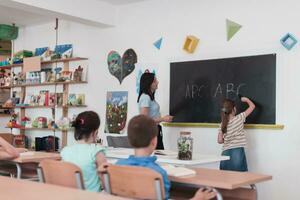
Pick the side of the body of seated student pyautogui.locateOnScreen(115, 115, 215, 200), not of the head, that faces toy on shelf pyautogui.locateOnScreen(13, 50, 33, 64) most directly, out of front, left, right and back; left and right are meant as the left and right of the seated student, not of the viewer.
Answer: left

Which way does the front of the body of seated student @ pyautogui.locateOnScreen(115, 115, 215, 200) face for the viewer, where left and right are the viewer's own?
facing away from the viewer and to the right of the viewer

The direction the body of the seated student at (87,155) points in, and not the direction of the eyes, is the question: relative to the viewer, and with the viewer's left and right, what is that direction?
facing away from the viewer and to the right of the viewer

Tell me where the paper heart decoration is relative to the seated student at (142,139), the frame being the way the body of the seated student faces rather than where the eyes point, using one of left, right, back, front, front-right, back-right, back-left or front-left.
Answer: front-left

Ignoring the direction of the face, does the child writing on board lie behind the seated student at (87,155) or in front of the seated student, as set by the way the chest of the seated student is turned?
in front

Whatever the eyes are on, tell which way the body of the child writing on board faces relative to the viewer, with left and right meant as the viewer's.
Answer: facing away from the viewer and to the right of the viewer

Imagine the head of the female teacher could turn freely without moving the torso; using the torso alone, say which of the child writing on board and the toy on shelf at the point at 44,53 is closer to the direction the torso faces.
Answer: the child writing on board

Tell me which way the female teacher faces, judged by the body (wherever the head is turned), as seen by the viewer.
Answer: to the viewer's right

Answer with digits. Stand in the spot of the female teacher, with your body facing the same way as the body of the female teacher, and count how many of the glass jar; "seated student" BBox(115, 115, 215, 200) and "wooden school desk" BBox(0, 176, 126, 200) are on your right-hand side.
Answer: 3

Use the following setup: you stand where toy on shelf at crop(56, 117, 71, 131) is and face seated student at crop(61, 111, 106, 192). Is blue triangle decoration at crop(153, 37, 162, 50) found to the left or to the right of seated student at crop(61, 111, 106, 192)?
left

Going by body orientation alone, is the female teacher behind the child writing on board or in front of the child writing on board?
behind
